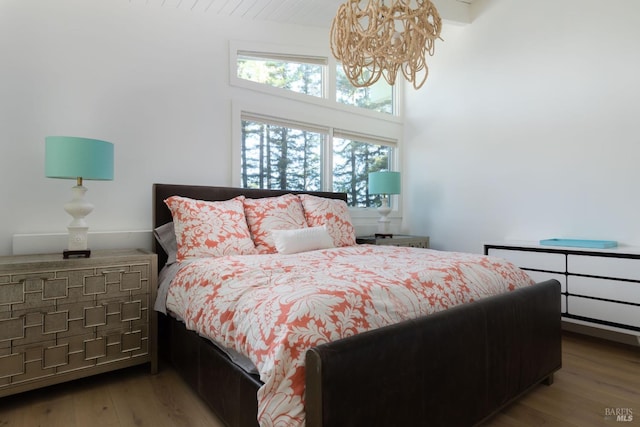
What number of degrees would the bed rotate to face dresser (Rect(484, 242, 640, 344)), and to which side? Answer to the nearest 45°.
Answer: approximately 90° to its left

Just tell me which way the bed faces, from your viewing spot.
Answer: facing the viewer and to the right of the viewer

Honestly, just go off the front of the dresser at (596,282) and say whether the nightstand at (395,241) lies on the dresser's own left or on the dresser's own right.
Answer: on the dresser's own right

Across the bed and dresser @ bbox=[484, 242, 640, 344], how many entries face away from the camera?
0

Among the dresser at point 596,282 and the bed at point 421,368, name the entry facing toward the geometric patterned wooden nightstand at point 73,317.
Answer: the dresser

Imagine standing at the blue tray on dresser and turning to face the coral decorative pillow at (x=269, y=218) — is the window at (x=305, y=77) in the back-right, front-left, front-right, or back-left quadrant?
front-right

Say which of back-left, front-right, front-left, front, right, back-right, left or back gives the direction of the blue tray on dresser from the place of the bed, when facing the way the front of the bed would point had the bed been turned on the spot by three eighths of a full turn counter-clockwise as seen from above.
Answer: front-right

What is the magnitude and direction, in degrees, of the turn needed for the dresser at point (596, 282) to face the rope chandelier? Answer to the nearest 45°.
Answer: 0° — it already faces it

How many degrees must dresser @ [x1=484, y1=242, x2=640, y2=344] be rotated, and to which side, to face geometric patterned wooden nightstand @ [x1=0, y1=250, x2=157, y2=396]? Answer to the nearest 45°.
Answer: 0° — it already faces it

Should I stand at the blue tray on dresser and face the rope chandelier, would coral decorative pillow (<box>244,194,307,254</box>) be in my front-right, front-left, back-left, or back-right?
front-right

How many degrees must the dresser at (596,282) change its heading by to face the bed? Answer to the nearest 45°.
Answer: approximately 45° to its left

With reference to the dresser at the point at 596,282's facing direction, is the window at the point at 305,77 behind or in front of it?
in front

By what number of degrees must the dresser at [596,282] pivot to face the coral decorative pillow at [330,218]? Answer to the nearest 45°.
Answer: approximately 45° to its right

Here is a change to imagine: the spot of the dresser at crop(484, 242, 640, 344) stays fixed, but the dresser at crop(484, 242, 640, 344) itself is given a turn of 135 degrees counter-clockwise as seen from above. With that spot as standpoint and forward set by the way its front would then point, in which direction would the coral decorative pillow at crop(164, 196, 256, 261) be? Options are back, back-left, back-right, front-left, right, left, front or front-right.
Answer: back-right

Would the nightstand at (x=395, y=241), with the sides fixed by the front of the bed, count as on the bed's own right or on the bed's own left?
on the bed's own left

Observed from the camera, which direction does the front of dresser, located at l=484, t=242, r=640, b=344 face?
facing the viewer and to the left of the viewer

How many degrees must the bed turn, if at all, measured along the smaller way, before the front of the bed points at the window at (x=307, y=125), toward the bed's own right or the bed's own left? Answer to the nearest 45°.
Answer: approximately 135° to the bed's own left
